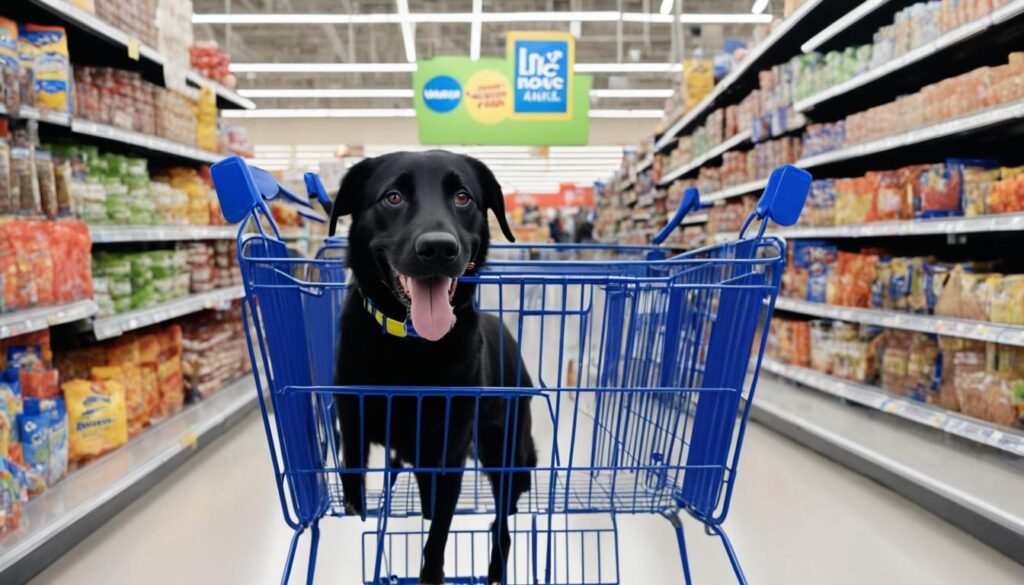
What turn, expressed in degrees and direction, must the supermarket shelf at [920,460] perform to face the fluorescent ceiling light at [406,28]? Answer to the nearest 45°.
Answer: approximately 90° to its right

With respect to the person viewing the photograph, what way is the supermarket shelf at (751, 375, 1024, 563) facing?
facing the viewer and to the left of the viewer

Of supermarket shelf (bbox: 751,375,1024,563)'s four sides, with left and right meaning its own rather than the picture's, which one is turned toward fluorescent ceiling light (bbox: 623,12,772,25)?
right

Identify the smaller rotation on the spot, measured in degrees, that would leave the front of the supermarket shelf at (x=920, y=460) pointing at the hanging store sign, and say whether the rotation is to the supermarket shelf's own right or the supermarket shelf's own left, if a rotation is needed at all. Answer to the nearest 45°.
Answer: approximately 90° to the supermarket shelf's own right

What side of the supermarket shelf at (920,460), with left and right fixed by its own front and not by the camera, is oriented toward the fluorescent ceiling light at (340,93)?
right

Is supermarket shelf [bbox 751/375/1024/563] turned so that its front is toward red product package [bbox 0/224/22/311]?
yes

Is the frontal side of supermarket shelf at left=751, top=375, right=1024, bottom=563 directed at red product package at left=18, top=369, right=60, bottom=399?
yes

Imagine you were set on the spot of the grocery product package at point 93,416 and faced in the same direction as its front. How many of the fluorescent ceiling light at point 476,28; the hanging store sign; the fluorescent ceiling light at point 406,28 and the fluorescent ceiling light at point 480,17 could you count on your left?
4

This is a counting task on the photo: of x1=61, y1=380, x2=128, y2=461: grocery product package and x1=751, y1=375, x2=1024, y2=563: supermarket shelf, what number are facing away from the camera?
0

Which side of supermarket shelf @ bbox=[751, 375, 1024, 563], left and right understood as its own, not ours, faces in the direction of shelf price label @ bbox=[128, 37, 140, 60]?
front

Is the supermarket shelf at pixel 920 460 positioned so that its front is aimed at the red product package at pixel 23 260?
yes

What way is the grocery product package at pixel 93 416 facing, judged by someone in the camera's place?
facing the viewer and to the right of the viewer
